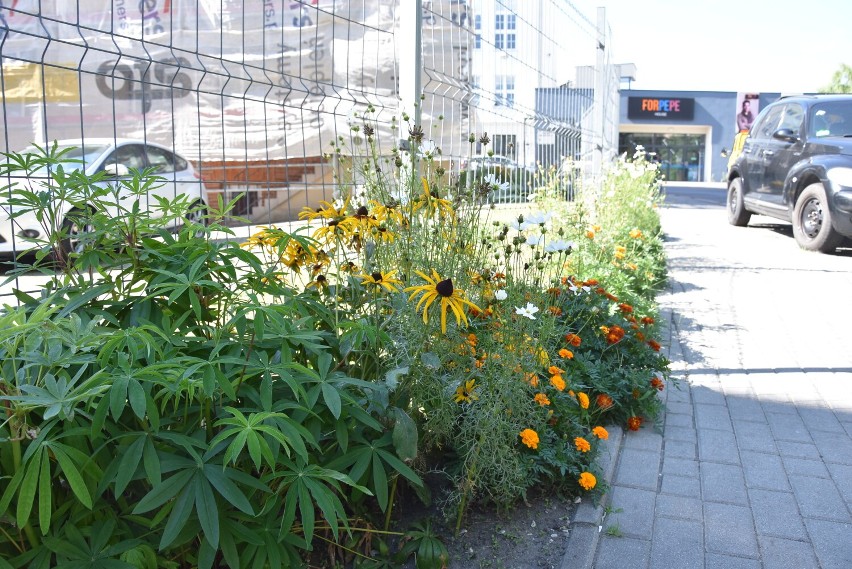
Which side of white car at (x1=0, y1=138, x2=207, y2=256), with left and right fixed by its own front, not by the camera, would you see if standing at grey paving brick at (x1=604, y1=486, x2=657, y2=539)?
left

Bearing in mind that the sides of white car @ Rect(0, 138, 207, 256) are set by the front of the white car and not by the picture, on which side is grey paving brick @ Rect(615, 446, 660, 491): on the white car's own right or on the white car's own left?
on the white car's own left

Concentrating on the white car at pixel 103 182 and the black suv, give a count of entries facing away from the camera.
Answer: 0

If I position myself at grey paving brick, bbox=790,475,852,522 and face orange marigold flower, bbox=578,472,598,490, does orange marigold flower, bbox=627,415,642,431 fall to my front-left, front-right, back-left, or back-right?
front-right

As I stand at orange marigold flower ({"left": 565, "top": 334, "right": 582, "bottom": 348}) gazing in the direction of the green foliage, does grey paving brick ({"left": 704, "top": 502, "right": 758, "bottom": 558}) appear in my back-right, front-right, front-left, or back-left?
front-left

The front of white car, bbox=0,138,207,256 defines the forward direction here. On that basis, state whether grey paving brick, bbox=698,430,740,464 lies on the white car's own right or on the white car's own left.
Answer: on the white car's own left

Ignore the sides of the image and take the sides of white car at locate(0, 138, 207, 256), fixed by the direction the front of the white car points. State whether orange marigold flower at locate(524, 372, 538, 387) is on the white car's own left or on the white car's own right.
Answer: on the white car's own left
